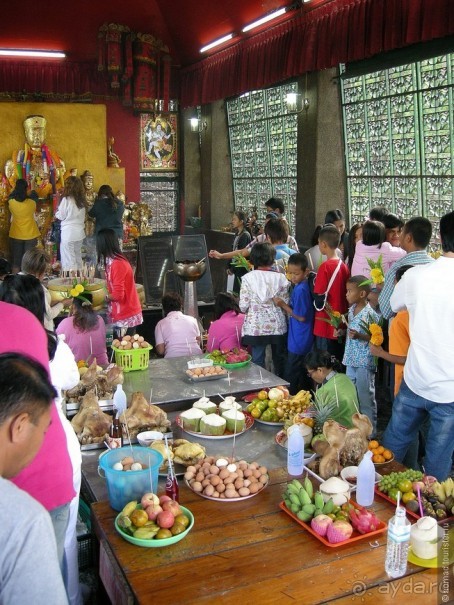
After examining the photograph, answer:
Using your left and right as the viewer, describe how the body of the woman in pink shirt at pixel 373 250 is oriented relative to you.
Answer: facing away from the viewer

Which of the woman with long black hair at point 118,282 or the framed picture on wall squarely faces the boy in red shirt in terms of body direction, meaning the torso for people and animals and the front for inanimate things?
the framed picture on wall

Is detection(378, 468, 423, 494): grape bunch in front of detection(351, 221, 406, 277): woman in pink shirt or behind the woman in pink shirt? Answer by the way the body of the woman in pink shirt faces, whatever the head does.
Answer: behind

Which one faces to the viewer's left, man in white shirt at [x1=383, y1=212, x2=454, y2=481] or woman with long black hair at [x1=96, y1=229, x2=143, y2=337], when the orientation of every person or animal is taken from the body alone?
the woman with long black hair

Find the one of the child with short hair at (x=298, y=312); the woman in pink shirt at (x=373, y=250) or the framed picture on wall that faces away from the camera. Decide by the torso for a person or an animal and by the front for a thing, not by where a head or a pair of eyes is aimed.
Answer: the woman in pink shirt

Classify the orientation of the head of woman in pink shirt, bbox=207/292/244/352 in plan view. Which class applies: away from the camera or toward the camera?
away from the camera

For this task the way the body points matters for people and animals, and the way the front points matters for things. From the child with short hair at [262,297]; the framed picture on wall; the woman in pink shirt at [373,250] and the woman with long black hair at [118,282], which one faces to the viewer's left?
the woman with long black hair

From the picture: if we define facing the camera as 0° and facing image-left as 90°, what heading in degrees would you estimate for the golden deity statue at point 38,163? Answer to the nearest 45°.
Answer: approximately 0°

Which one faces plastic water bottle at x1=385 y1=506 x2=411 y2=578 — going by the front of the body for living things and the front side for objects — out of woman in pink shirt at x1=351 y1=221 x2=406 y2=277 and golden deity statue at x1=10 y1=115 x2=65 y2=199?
the golden deity statue

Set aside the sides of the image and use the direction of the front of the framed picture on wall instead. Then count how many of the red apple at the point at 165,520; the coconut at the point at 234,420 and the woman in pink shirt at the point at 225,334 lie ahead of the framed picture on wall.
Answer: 3

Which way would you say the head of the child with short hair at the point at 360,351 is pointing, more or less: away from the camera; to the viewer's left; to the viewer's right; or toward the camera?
to the viewer's left

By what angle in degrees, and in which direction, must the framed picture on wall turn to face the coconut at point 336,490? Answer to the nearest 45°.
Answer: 0° — it already faces it
